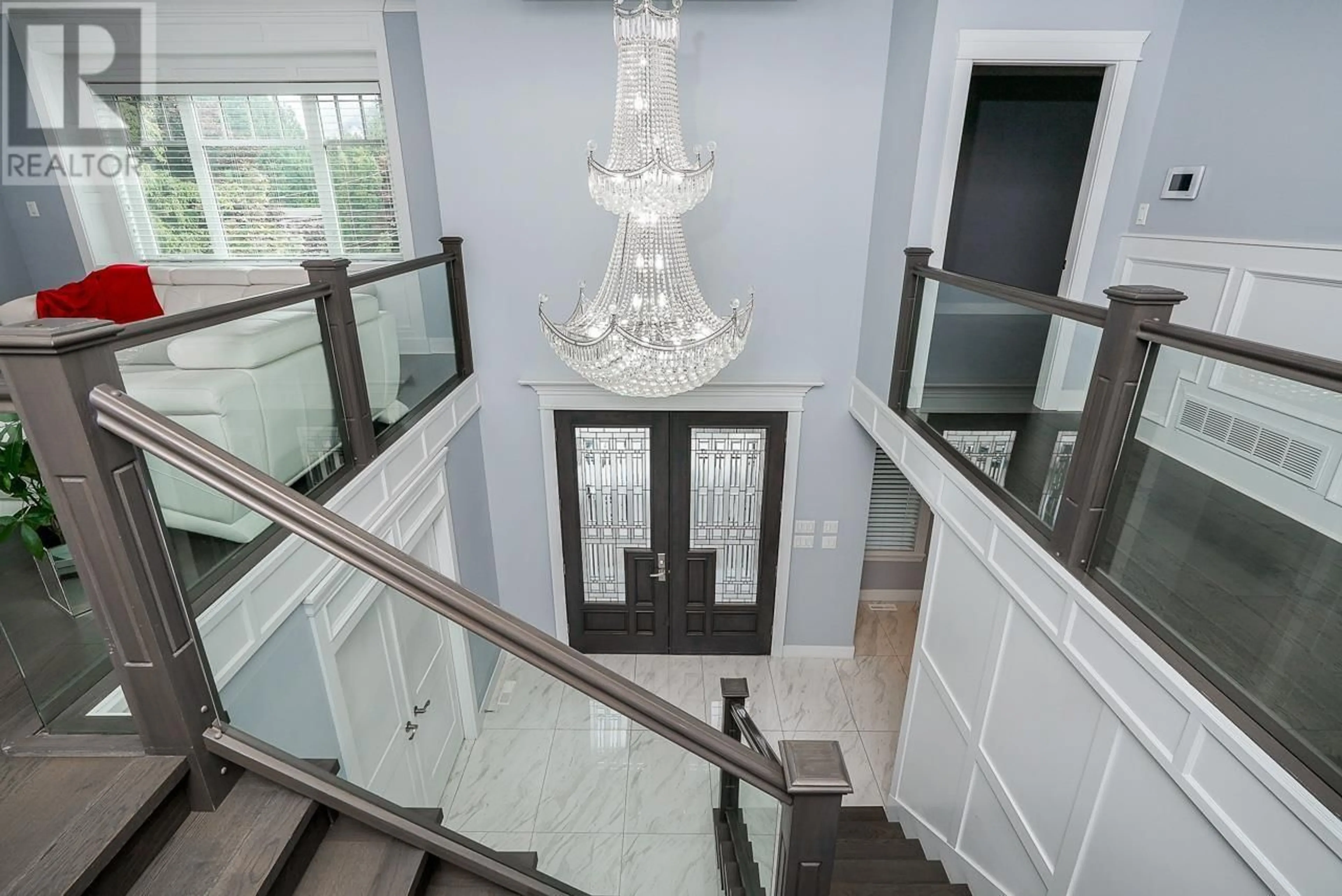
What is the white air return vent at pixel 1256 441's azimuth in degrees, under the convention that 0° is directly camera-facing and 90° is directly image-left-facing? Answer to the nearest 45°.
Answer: approximately 45°

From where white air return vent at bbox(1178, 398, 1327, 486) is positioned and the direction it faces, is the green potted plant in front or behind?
in front

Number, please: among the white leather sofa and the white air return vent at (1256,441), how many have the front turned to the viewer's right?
0

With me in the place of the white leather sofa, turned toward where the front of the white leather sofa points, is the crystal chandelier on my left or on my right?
on my left

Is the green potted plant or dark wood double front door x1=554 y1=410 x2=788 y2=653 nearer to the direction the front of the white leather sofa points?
the green potted plant

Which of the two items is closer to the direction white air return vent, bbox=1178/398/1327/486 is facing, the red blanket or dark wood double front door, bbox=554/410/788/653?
the red blanket

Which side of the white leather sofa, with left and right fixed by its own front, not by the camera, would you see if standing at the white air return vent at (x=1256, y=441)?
left

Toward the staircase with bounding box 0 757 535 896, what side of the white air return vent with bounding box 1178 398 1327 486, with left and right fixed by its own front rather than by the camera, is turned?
front
